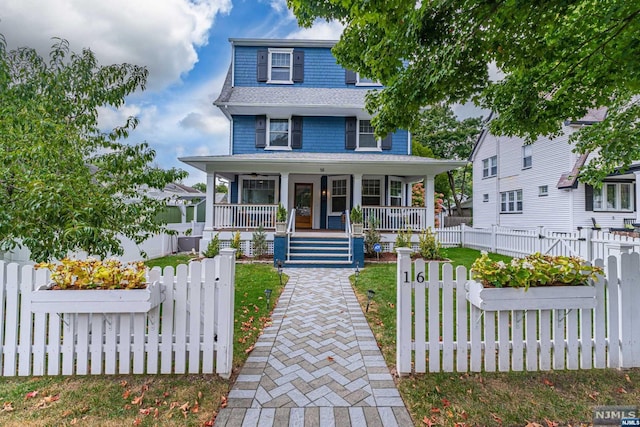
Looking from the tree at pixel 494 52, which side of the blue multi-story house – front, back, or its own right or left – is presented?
front

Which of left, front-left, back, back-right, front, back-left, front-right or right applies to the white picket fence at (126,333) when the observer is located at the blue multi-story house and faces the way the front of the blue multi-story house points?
front

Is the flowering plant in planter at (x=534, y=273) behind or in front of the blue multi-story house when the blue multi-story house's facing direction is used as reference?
in front

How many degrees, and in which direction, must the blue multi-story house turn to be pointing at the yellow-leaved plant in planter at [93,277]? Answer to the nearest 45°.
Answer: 0° — it already faces it

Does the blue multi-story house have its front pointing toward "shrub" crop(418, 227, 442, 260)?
no

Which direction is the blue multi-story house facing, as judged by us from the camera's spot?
facing the viewer

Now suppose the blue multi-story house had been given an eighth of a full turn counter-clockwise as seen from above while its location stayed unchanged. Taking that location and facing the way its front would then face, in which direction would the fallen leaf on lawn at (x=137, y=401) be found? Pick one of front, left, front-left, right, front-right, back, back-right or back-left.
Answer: front-right

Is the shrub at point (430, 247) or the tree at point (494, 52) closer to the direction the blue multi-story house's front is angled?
the tree

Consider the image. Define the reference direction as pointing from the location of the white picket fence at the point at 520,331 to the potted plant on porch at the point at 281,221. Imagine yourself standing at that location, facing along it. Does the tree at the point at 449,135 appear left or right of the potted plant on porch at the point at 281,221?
right

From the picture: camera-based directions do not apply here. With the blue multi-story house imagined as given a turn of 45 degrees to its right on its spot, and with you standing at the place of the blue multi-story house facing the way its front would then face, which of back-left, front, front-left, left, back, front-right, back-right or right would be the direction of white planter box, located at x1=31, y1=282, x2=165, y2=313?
front-left

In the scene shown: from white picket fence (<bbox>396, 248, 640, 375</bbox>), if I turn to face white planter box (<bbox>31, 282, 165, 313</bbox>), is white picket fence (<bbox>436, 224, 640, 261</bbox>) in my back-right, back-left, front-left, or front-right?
back-right

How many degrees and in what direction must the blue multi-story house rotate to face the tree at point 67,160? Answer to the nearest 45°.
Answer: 0° — it already faces it

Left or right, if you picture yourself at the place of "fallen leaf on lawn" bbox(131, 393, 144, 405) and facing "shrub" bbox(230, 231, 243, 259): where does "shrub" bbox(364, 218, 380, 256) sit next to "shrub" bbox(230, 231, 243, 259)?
right
